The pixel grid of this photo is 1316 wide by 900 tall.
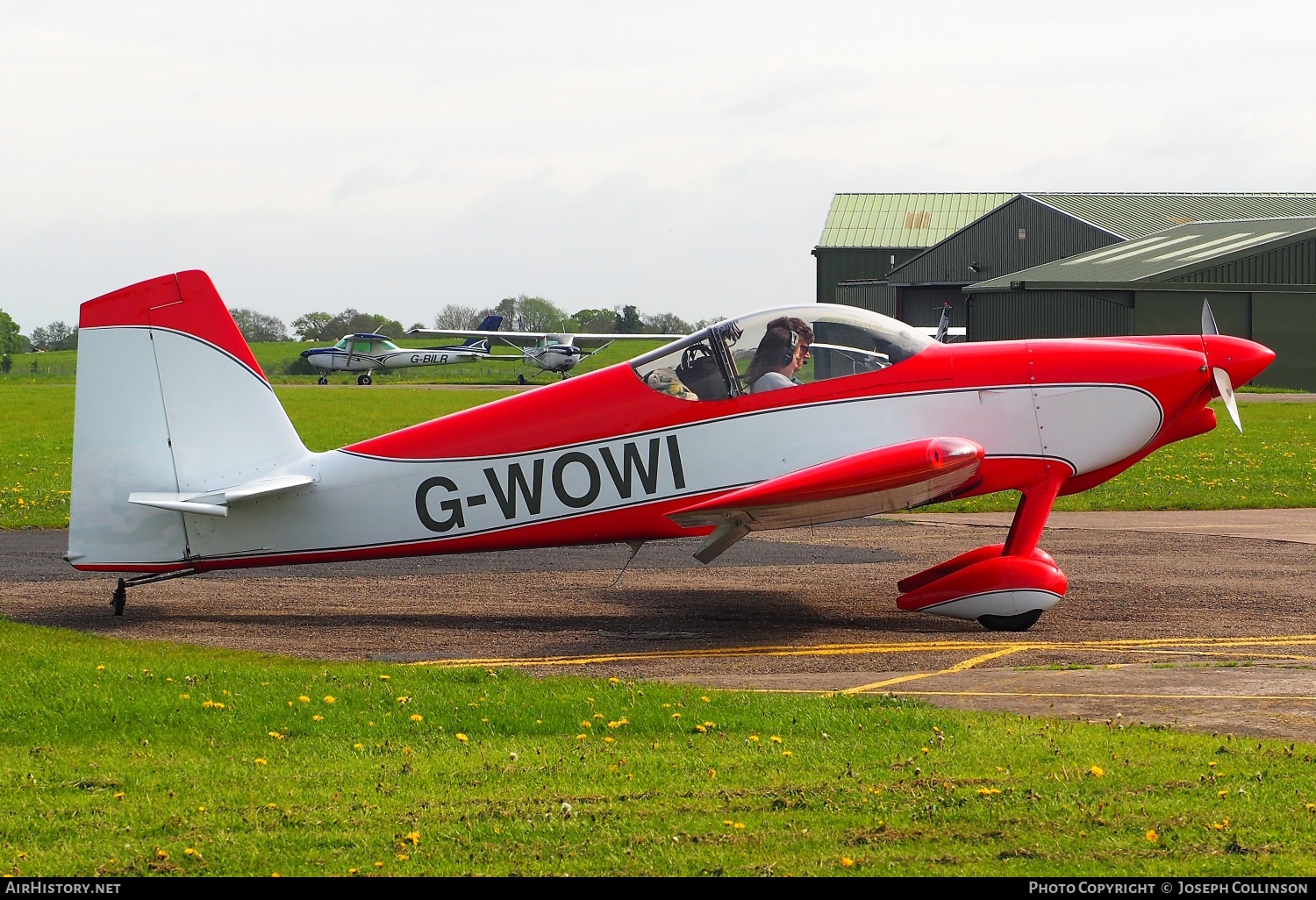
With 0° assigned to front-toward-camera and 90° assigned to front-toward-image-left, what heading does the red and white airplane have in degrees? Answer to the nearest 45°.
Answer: approximately 270°
